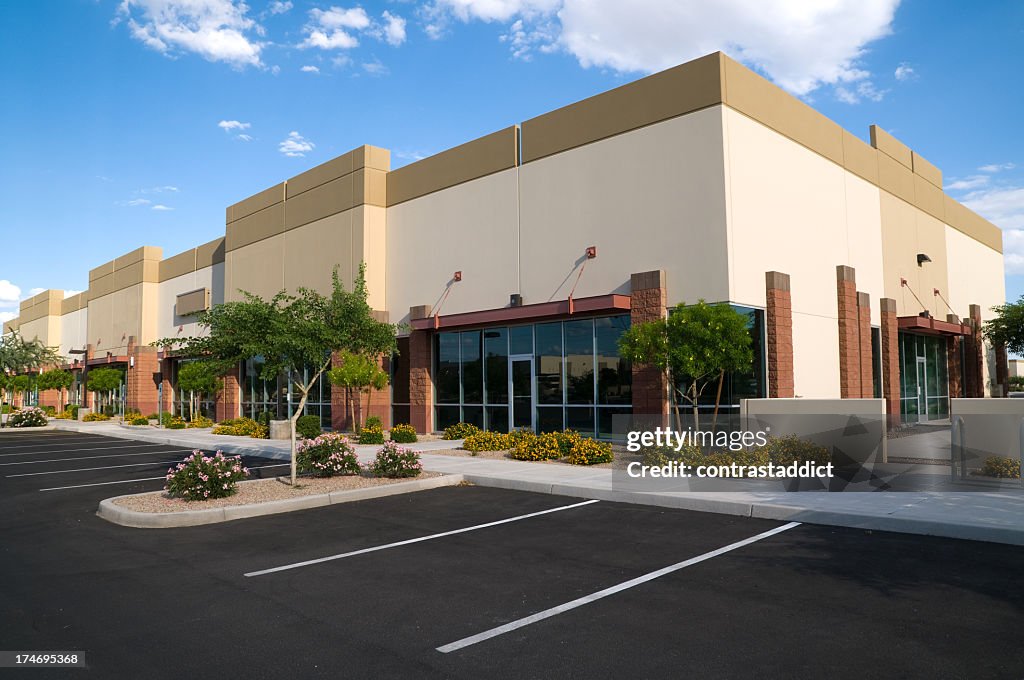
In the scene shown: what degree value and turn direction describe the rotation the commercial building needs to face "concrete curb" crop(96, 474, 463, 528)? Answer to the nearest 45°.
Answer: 0° — it already faces it

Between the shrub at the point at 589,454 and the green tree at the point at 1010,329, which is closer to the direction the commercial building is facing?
the shrub

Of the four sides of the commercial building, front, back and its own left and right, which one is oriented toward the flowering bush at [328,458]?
front

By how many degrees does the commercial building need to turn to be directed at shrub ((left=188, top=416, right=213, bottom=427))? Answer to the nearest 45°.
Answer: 0° — it already faces it

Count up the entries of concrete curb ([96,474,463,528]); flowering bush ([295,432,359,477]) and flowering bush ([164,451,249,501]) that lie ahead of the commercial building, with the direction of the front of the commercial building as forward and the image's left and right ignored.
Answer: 3

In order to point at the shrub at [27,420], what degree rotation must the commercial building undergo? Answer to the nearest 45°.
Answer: approximately 90° to its right

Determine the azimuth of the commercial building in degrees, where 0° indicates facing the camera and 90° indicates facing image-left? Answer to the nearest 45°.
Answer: approximately 45°
